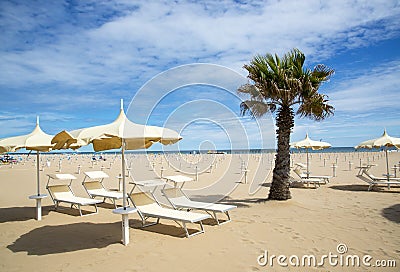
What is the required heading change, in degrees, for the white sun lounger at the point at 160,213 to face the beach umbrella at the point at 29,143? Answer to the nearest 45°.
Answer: approximately 135° to its right

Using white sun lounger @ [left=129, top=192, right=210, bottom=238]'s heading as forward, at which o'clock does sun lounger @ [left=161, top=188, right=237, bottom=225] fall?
The sun lounger is roughly at 9 o'clock from the white sun lounger.

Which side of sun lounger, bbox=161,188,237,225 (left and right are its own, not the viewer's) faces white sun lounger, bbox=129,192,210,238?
right

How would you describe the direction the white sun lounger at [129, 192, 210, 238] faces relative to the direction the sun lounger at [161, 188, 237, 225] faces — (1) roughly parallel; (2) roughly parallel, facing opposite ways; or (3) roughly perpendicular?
roughly parallel

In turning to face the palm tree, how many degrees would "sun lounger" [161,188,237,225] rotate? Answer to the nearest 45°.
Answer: approximately 90° to its left

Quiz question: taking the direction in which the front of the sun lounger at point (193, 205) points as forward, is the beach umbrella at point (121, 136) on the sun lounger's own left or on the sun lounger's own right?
on the sun lounger's own right

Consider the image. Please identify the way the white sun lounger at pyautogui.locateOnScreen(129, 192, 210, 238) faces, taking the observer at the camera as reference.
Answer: facing the viewer and to the right of the viewer

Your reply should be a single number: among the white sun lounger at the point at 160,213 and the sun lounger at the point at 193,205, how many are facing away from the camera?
0

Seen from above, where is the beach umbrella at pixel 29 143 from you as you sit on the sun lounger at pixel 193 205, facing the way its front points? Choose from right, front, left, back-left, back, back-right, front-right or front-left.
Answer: back-right
